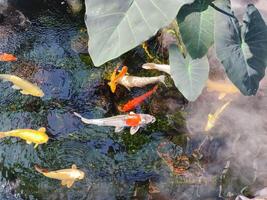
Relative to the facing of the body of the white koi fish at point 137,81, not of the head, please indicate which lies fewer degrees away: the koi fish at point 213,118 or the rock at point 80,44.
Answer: the rock

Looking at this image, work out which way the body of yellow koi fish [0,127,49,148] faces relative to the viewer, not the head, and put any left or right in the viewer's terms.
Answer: facing to the right of the viewer

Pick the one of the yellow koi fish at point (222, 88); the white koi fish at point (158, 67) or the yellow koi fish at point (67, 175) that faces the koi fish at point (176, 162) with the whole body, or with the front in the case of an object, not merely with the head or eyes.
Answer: the yellow koi fish at point (67, 175)

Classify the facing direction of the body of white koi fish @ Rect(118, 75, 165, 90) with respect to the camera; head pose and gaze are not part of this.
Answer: to the viewer's left

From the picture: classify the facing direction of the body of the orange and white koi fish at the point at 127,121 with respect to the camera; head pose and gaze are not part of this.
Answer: to the viewer's right

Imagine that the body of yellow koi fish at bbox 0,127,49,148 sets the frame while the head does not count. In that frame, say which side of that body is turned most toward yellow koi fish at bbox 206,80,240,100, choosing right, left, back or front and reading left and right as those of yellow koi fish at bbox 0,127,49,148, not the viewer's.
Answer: front

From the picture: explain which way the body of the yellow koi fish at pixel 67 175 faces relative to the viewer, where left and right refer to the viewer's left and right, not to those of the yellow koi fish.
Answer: facing to the right of the viewer
